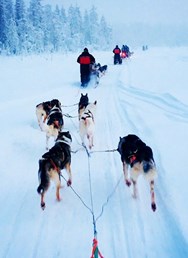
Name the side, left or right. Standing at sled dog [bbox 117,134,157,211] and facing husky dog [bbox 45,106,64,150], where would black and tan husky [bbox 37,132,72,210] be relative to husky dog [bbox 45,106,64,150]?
left

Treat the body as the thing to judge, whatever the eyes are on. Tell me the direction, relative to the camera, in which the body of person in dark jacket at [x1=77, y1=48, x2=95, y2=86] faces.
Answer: away from the camera

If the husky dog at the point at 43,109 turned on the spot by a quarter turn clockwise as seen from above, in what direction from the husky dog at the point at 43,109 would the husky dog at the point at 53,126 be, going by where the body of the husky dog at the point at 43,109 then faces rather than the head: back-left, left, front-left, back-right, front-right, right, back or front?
front-right

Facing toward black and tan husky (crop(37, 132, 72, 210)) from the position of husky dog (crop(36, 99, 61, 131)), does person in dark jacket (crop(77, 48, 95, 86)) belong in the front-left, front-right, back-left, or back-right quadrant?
back-left

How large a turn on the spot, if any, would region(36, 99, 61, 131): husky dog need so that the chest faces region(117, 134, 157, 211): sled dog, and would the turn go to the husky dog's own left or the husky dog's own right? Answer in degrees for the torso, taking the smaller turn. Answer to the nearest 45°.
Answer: approximately 135° to the husky dog's own right

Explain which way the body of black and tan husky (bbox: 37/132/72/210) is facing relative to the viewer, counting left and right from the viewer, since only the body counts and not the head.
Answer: facing away from the viewer and to the right of the viewer

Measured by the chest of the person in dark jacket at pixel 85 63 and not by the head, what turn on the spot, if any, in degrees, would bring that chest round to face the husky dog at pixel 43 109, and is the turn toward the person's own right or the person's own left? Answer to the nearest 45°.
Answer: approximately 180°

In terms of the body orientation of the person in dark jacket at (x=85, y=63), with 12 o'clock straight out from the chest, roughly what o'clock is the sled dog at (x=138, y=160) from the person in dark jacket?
The sled dog is roughly at 6 o'clock from the person in dark jacket.

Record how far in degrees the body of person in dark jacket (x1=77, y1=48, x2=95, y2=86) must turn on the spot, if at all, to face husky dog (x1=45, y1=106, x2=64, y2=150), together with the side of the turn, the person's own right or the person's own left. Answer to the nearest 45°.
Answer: approximately 180°

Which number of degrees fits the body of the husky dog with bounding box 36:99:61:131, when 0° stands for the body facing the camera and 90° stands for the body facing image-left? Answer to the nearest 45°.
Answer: approximately 225°
